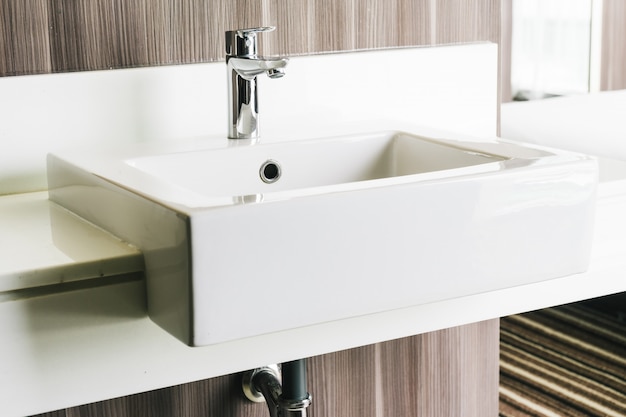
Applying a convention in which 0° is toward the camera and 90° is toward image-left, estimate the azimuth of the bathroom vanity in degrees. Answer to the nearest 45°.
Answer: approximately 315°

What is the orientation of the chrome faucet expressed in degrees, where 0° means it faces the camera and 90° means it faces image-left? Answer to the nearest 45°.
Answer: approximately 315°

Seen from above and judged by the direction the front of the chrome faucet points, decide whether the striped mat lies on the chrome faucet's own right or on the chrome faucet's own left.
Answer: on the chrome faucet's own left

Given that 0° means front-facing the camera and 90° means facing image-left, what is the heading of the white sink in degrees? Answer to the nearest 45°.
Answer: approximately 315°
